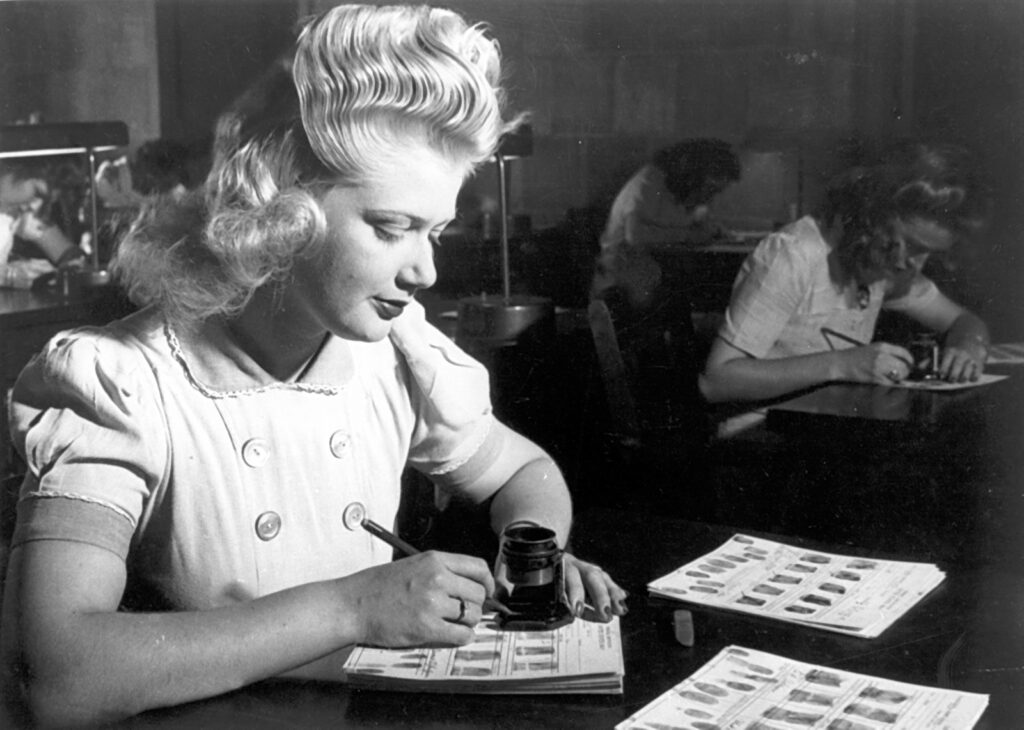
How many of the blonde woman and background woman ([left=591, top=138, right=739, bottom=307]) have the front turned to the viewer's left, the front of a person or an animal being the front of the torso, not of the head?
0

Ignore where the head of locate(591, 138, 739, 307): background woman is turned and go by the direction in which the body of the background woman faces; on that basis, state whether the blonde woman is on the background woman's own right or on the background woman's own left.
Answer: on the background woman's own right

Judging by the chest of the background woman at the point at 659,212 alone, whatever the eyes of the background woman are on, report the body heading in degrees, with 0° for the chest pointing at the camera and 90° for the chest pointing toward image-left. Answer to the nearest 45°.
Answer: approximately 270°

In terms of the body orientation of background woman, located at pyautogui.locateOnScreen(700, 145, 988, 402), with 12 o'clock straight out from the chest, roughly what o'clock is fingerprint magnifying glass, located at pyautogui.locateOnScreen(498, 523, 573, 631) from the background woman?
The fingerprint magnifying glass is roughly at 2 o'clock from the background woman.

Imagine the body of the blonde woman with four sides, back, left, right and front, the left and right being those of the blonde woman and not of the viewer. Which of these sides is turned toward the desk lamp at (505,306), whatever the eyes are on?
left

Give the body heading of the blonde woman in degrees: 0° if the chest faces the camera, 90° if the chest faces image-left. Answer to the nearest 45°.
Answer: approximately 315°

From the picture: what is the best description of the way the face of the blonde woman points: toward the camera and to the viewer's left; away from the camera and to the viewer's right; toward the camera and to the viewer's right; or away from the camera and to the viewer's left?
toward the camera and to the viewer's right

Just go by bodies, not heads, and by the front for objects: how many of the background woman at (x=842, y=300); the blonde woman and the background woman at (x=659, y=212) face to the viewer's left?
0

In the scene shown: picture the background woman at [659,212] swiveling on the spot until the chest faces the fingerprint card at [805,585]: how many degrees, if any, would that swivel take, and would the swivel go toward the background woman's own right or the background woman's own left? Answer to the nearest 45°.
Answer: approximately 90° to the background woman's own right

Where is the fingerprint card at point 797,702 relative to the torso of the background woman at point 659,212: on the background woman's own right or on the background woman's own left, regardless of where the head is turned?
on the background woman's own right

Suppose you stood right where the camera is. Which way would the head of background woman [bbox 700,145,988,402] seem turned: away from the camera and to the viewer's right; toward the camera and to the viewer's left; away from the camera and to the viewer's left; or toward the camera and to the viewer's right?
toward the camera and to the viewer's right

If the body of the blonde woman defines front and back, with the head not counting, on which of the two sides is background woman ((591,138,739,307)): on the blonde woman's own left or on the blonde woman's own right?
on the blonde woman's own left
